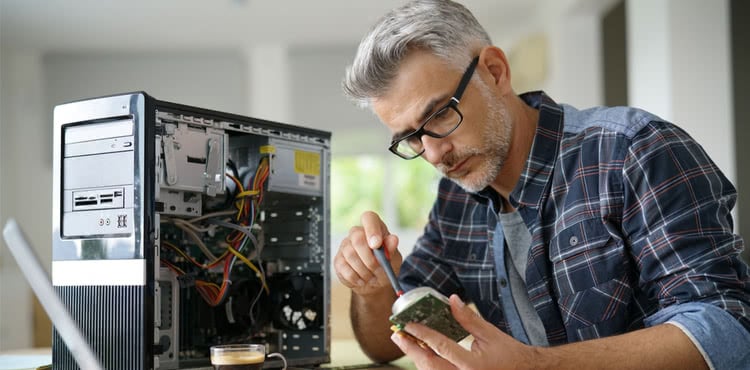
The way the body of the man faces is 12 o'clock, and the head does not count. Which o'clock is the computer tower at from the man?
The computer tower is roughly at 1 o'clock from the man.

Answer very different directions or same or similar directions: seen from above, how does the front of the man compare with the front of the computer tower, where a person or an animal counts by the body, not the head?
same or similar directions

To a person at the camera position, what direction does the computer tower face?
facing the viewer and to the left of the viewer

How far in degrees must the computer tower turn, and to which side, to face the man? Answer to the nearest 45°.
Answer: approximately 135° to its left

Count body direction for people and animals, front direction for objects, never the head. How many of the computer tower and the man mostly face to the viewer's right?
0

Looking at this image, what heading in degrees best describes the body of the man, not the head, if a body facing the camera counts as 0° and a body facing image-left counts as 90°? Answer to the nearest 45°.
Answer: approximately 45°

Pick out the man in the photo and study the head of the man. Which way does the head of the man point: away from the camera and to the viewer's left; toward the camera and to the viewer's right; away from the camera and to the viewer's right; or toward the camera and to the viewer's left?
toward the camera and to the viewer's left
